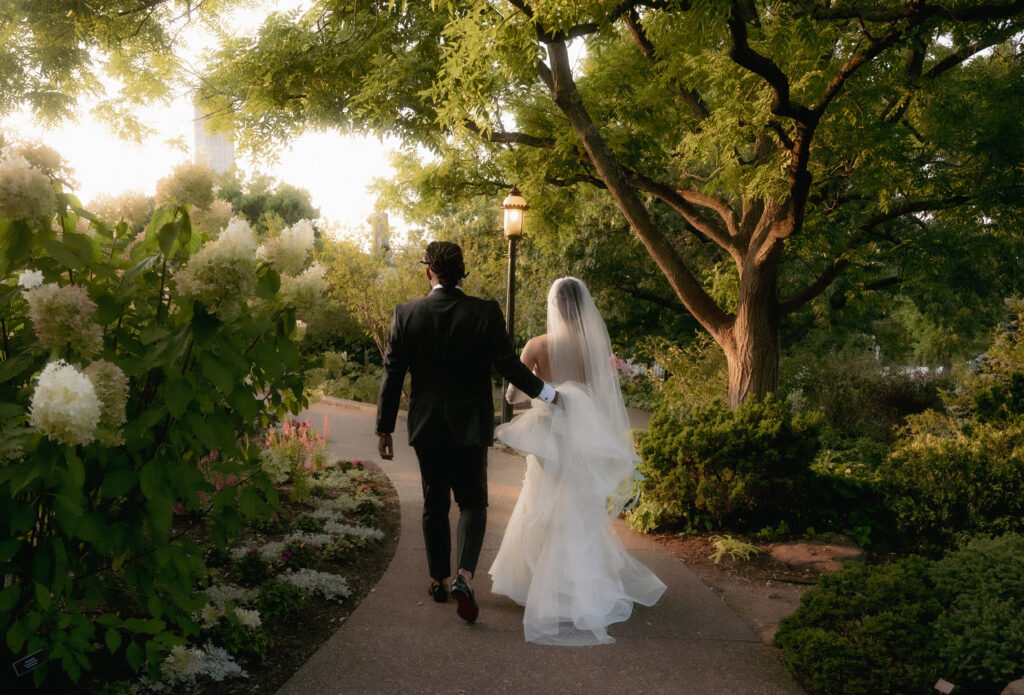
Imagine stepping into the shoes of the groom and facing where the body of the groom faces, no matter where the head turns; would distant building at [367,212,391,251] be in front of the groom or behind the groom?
in front

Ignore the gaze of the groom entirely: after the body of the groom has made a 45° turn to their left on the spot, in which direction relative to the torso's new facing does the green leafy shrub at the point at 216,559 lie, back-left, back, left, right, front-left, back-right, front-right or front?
front-left

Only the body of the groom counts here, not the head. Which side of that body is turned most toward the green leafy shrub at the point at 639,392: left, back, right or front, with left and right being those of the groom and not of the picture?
front

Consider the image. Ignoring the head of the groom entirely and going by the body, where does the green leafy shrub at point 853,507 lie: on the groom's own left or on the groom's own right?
on the groom's own right

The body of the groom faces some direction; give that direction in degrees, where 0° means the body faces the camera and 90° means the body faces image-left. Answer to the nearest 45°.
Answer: approximately 180°

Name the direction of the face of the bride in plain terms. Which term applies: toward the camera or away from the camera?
away from the camera

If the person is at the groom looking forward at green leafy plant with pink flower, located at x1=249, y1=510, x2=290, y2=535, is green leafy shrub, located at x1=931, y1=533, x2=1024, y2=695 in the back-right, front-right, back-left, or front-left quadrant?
back-right

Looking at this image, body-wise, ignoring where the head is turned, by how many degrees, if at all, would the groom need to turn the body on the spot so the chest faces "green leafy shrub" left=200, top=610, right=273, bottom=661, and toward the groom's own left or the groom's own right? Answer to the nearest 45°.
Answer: approximately 135° to the groom's own left

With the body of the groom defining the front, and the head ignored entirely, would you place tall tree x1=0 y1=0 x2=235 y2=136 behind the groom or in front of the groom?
in front

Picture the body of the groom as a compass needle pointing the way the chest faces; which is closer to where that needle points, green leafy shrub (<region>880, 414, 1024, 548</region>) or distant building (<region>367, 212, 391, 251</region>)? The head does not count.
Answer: the distant building

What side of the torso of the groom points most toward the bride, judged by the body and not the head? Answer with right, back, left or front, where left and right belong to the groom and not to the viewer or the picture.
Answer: right
